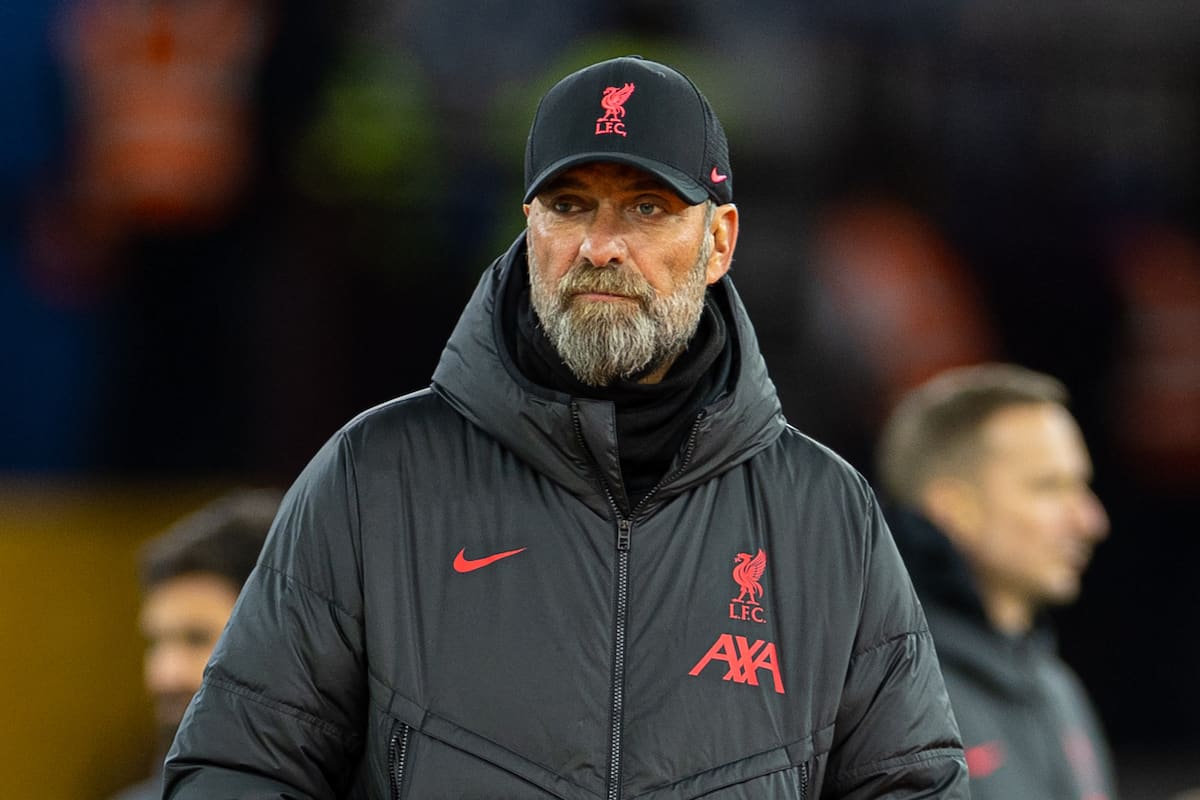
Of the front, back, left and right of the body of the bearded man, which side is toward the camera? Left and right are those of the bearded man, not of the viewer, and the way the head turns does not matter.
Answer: front

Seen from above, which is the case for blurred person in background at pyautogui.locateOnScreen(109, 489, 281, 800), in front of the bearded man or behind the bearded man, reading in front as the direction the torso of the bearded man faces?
behind

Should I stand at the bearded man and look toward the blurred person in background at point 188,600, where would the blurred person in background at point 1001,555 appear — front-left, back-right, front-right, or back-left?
front-right

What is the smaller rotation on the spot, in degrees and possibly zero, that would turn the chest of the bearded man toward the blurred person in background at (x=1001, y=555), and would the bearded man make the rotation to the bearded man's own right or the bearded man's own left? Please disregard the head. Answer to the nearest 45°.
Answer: approximately 135° to the bearded man's own left

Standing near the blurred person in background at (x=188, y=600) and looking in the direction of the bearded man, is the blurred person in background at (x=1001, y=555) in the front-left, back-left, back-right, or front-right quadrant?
front-left

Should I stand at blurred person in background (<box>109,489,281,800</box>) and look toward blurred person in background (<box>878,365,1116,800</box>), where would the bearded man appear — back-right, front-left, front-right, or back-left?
front-right

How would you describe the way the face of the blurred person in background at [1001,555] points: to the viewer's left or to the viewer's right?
to the viewer's right
